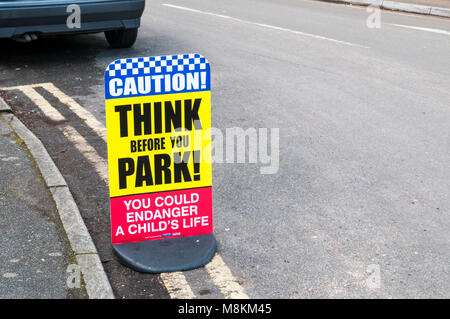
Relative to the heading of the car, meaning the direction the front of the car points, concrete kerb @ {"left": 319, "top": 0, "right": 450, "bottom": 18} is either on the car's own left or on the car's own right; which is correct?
on the car's own right

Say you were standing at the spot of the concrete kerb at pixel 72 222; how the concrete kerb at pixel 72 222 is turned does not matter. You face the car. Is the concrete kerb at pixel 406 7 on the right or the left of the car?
right

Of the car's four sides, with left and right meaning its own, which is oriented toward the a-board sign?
back

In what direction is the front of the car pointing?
away from the camera

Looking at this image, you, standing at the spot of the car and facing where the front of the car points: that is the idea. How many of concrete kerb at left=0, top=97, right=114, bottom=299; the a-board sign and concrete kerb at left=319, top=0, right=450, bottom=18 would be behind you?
2

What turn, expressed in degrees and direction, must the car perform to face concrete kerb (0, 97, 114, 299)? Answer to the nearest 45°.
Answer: approximately 180°

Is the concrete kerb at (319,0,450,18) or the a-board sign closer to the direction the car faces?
the concrete kerb
